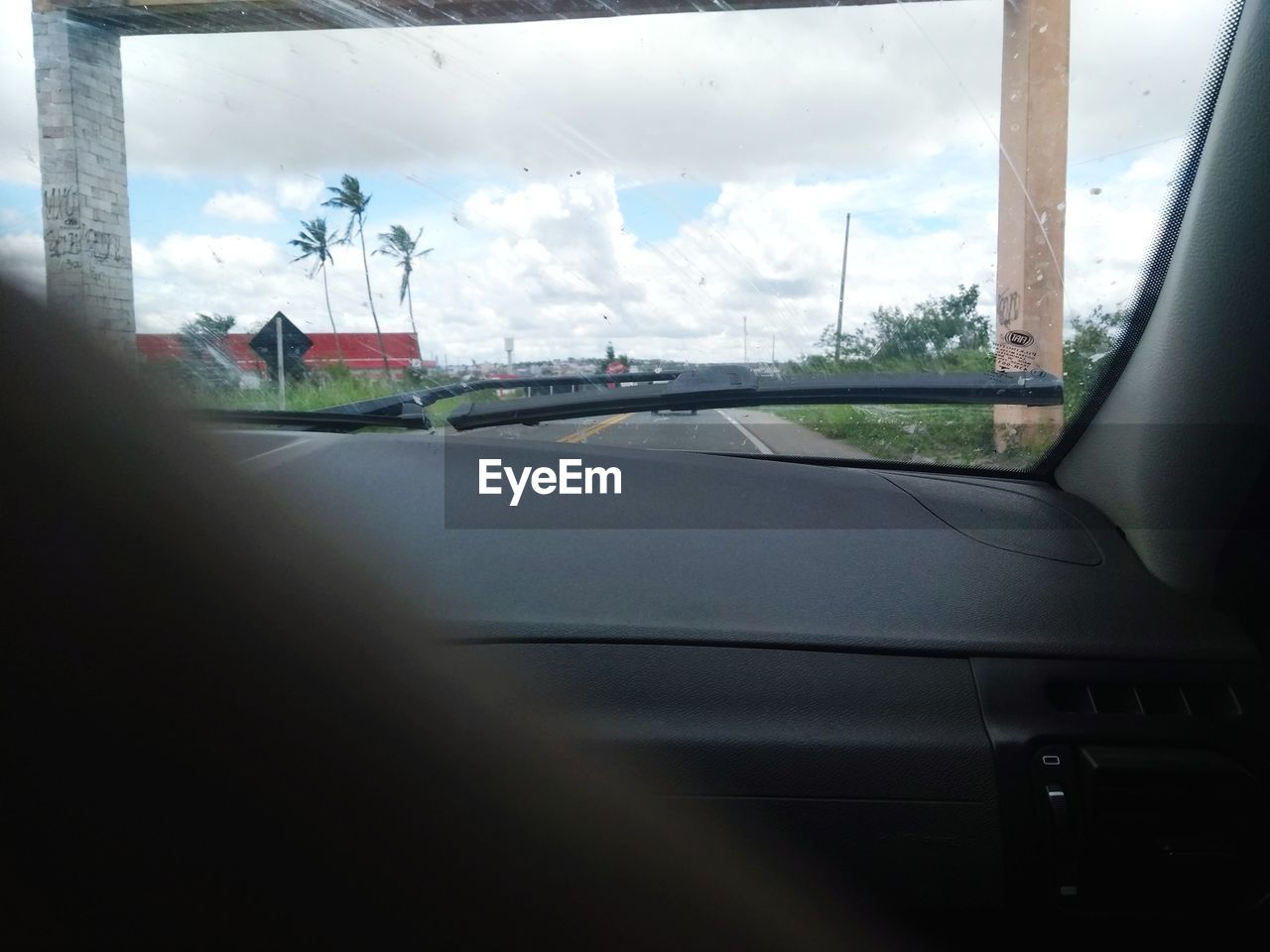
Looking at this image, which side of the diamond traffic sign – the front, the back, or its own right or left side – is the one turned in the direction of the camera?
back

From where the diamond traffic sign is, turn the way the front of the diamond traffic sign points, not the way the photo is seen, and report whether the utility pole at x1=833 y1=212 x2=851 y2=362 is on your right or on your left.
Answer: on your right

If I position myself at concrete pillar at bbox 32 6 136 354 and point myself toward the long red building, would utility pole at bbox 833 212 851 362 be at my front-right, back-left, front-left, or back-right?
front-right

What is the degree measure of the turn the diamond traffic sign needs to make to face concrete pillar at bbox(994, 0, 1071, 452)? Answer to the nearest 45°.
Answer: approximately 135° to its right
